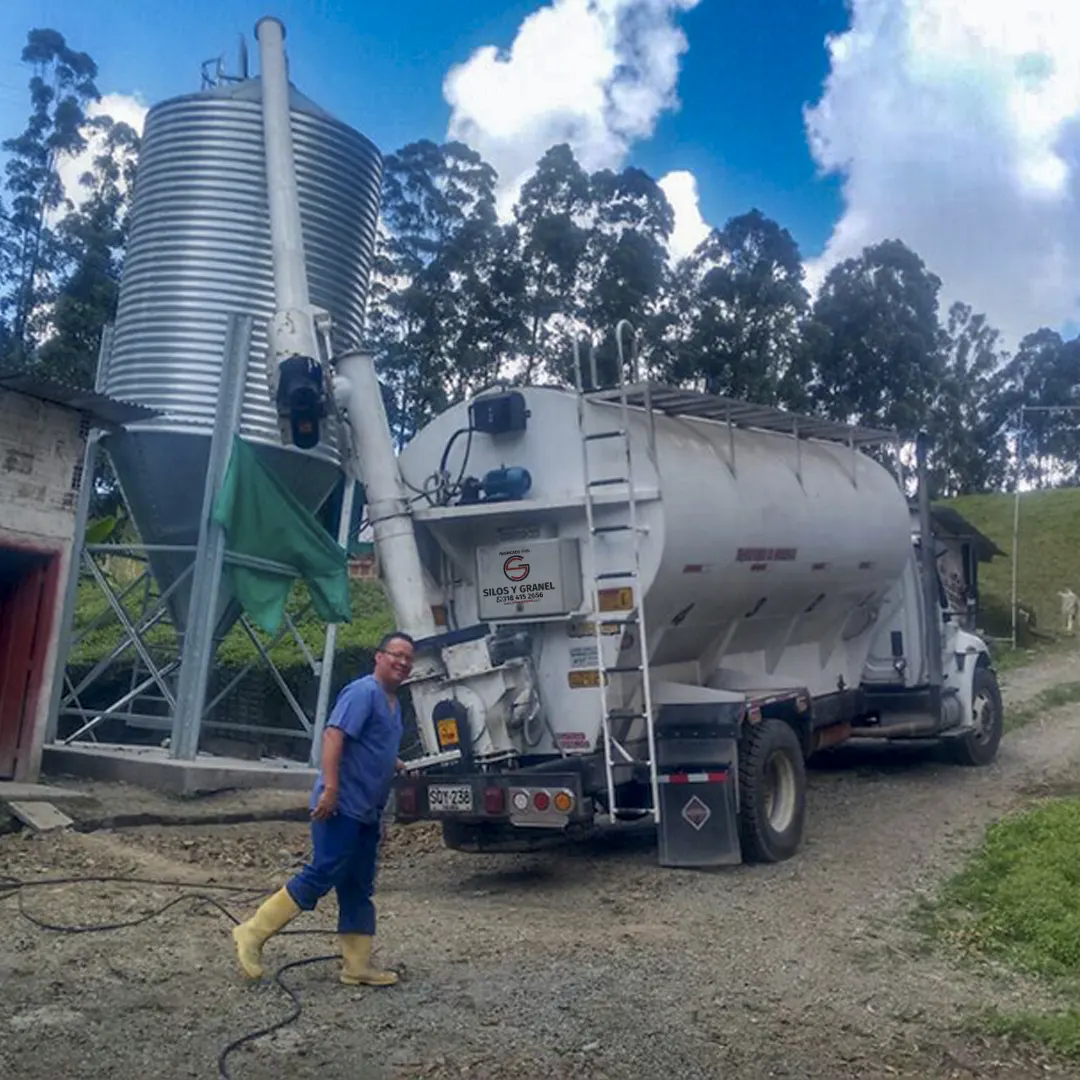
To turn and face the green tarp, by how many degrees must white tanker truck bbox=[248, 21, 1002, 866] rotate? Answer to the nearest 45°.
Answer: approximately 90° to its left

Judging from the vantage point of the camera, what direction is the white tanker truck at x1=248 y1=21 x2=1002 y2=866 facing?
facing away from the viewer and to the right of the viewer

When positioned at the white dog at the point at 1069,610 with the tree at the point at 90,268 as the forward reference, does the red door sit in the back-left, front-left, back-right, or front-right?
front-left

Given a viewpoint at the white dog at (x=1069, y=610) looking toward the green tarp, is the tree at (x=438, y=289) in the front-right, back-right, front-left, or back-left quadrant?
front-right

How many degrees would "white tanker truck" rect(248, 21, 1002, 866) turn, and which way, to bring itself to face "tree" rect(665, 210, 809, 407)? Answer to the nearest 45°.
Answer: approximately 45° to its left

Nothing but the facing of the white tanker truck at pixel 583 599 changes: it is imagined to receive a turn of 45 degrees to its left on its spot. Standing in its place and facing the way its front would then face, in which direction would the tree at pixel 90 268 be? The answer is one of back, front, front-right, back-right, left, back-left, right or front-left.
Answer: front-left

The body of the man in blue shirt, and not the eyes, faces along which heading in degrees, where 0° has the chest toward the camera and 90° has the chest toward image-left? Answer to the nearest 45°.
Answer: approximately 270°

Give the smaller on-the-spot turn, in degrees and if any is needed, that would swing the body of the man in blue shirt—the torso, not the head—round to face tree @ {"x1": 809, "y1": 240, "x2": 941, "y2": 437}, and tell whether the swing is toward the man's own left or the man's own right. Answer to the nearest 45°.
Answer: approximately 45° to the man's own left

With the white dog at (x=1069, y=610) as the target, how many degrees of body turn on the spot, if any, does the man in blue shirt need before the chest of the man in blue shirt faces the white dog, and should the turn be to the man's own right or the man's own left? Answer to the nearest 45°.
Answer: approximately 45° to the man's own left

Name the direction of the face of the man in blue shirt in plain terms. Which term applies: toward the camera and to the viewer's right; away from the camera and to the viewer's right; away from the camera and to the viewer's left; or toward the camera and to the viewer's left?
toward the camera and to the viewer's right
